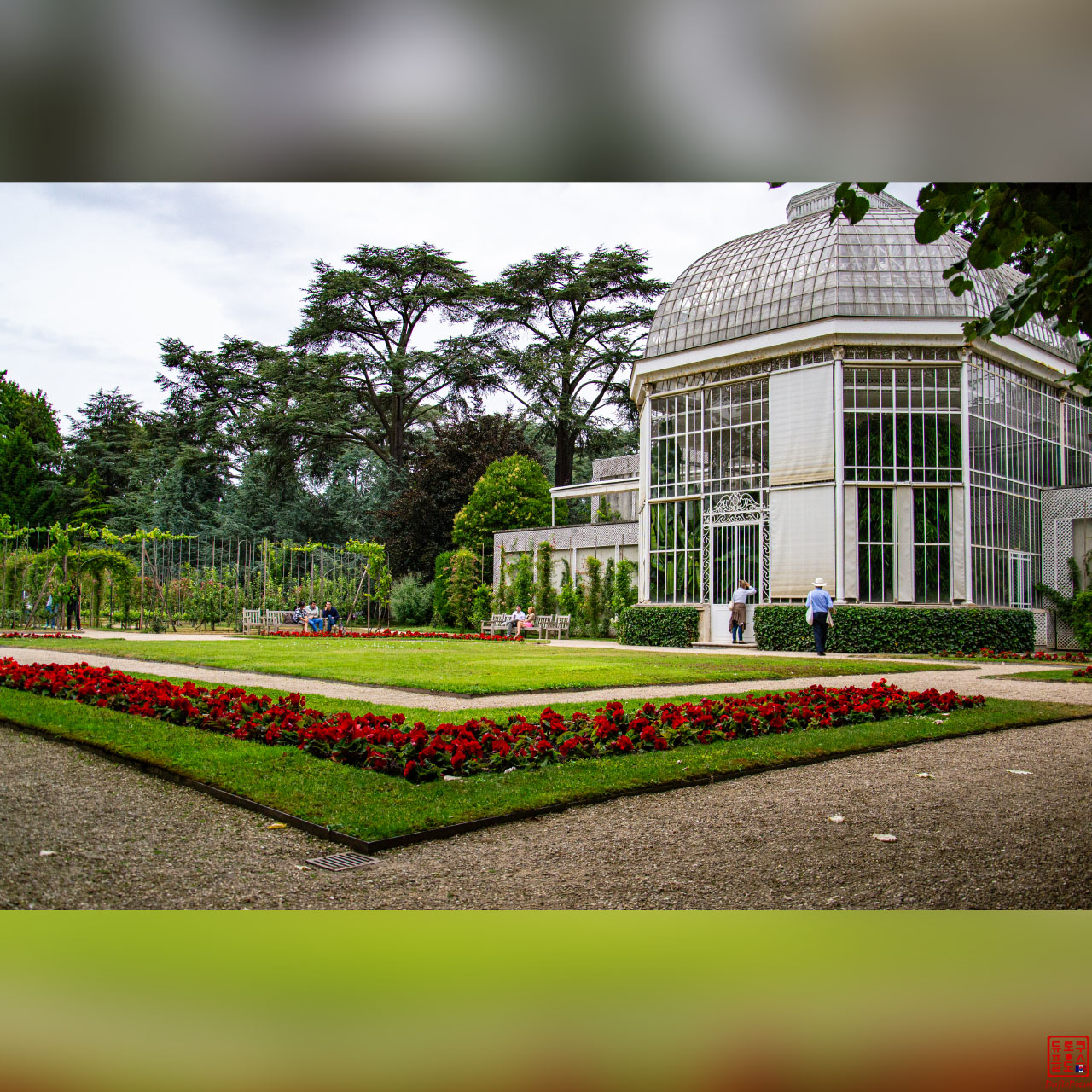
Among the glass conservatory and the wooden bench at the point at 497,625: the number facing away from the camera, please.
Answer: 0

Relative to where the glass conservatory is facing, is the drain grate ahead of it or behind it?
ahead

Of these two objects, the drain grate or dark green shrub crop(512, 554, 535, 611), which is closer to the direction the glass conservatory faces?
the drain grate

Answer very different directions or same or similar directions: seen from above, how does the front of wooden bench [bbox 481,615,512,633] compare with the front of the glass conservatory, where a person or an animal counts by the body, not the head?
same or similar directions

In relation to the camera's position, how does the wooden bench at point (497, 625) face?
facing the viewer and to the left of the viewer

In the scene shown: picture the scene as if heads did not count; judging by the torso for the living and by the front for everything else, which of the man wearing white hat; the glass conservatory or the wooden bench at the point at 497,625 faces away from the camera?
the man wearing white hat

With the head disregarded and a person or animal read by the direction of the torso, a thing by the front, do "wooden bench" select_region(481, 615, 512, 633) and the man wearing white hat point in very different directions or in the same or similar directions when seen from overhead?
very different directions

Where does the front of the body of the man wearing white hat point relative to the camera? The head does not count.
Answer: away from the camera

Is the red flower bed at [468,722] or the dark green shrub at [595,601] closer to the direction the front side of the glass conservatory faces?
the red flower bed

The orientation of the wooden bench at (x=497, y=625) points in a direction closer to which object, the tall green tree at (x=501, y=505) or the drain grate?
the drain grate

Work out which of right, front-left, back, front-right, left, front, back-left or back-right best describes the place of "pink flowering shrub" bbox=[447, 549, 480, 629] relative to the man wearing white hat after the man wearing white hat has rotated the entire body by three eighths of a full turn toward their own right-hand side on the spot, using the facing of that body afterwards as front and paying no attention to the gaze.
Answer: back

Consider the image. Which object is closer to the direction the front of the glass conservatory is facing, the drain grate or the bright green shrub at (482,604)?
the drain grate

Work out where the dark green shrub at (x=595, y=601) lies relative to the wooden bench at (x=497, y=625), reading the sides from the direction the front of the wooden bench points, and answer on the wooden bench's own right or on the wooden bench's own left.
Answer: on the wooden bench's own left

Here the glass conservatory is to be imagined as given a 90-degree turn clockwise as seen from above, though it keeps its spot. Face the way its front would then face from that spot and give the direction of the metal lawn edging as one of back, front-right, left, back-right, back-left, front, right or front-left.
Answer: back-left

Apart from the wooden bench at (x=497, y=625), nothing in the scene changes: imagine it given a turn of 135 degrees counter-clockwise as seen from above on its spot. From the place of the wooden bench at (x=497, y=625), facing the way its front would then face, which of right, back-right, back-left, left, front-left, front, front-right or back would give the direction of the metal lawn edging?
right
